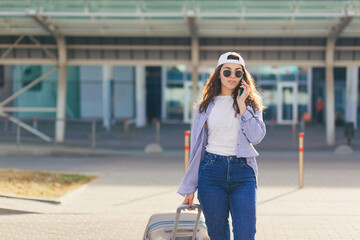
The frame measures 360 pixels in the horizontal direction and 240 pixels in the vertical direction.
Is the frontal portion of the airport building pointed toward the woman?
yes

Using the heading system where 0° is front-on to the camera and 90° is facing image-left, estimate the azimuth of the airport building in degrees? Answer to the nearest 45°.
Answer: approximately 0°

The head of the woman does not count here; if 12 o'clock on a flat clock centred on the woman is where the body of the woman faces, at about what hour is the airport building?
The airport building is roughly at 6 o'clock from the woman.

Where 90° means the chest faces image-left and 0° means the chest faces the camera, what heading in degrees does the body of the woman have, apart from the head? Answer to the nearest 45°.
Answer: approximately 0°

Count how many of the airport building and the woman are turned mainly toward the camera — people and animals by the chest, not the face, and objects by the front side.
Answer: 2
